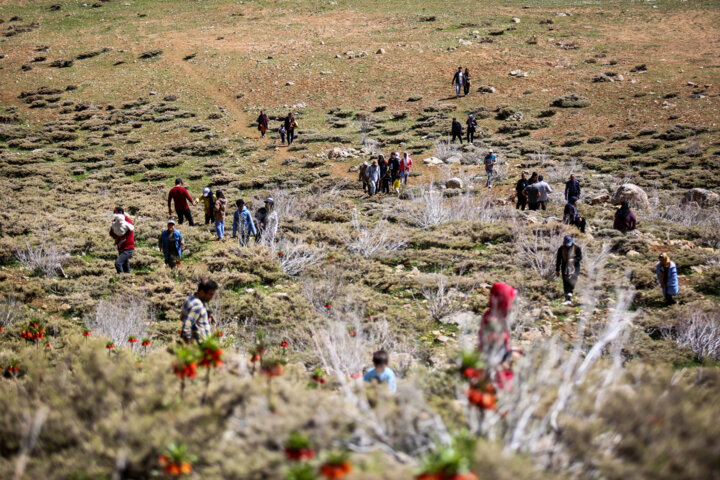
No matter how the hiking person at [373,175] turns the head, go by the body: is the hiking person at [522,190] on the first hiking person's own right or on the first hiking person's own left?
on the first hiking person's own left

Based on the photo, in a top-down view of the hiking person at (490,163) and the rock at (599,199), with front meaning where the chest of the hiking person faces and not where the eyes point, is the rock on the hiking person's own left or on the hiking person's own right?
on the hiking person's own left

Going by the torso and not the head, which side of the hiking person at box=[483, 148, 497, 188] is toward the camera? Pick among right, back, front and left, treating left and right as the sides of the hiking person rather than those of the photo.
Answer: front

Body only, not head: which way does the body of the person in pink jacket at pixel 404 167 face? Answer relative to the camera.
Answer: toward the camera

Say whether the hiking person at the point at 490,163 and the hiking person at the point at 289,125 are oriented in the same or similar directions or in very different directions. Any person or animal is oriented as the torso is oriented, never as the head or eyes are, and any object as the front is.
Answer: same or similar directions

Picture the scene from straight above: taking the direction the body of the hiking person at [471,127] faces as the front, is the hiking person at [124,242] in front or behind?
in front

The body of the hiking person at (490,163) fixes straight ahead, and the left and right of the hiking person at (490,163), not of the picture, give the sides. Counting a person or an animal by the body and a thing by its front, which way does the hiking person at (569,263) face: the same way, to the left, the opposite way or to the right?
the same way

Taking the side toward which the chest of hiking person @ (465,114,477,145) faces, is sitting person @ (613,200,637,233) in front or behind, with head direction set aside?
in front

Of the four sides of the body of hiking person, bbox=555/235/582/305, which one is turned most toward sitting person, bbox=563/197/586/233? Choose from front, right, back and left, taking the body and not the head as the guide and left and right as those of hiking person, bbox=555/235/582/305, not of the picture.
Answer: back

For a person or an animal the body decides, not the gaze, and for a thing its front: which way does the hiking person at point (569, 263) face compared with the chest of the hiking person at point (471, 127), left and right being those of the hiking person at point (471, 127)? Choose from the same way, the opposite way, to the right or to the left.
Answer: the same way

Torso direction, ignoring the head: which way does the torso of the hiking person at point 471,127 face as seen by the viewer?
toward the camera

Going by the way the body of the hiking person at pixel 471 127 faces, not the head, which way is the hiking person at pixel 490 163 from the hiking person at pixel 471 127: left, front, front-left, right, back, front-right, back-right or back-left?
front

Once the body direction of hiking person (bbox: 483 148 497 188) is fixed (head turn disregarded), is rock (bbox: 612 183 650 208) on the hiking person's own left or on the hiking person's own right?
on the hiking person's own left

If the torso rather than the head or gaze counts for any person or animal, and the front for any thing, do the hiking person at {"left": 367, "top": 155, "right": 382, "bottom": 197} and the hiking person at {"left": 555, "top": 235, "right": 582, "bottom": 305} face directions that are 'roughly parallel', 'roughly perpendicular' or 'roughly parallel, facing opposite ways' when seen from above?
roughly parallel

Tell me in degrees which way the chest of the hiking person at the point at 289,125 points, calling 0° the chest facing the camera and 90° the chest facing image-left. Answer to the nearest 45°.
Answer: approximately 0°

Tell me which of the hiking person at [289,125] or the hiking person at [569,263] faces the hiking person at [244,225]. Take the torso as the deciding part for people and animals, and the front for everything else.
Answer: the hiking person at [289,125]

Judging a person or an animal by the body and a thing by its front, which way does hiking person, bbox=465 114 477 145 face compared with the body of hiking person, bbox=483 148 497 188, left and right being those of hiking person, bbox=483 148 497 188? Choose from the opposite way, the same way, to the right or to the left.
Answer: the same way
